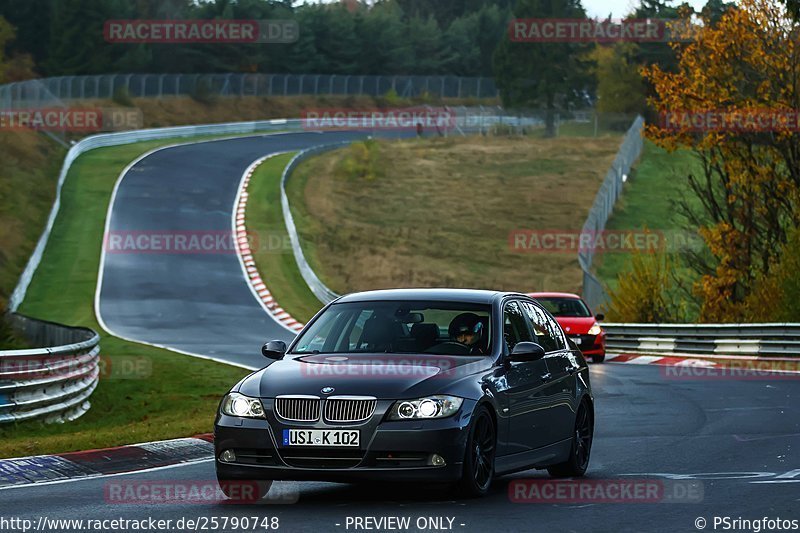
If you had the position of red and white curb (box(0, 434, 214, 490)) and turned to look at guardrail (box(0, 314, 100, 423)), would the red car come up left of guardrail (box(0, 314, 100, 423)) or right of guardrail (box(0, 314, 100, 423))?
right

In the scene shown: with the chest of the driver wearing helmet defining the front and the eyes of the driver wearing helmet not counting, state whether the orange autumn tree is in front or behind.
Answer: behind

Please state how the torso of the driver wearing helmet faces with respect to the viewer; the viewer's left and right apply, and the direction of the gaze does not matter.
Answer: facing the viewer and to the left of the viewer

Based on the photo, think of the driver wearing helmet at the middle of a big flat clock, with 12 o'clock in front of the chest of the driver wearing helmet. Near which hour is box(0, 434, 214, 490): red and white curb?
The red and white curb is roughly at 2 o'clock from the driver wearing helmet.

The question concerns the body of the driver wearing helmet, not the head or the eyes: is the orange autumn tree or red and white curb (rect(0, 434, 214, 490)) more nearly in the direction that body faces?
the red and white curb

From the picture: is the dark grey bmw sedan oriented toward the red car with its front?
no

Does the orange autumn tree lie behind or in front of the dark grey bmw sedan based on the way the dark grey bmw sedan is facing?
behind

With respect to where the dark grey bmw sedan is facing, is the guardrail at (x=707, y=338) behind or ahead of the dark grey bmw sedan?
behind

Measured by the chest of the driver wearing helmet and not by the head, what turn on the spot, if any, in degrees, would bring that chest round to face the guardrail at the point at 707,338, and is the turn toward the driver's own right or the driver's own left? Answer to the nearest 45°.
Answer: approximately 135° to the driver's own right

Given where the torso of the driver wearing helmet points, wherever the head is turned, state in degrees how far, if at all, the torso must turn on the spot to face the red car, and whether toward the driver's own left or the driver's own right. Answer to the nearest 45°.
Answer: approximately 135° to the driver's own right

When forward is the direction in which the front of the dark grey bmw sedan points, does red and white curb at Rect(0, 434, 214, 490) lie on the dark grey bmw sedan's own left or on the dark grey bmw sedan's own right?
on the dark grey bmw sedan's own right

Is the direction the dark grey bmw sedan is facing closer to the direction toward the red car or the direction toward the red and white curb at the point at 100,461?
the red and white curb

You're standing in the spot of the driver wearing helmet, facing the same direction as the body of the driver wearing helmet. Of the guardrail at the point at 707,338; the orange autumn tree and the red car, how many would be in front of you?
0

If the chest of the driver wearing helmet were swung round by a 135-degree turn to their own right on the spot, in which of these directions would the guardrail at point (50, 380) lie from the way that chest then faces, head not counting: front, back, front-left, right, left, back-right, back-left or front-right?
front-left
